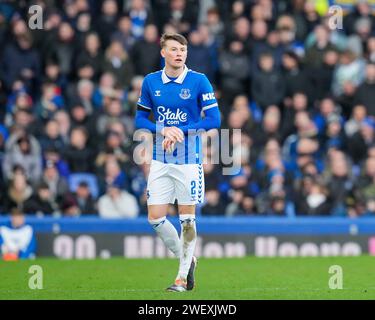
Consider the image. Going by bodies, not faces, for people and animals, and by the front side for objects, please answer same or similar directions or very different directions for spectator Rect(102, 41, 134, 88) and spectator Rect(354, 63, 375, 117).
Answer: same or similar directions

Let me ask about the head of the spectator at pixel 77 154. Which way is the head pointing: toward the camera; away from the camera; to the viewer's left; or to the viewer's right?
toward the camera

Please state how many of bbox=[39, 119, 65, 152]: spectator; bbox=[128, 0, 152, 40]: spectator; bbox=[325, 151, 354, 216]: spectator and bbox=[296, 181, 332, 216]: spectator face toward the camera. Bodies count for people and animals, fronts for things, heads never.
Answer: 4

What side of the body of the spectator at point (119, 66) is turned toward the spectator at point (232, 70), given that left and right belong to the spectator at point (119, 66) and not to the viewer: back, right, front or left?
left

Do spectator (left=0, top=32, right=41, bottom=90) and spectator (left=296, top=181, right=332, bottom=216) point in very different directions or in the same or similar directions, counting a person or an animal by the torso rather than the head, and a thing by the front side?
same or similar directions

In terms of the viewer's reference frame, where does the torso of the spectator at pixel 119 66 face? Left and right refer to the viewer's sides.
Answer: facing the viewer

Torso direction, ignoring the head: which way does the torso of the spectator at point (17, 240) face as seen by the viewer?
toward the camera

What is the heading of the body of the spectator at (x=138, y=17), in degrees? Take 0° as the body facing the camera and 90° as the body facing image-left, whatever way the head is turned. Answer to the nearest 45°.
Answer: approximately 0°

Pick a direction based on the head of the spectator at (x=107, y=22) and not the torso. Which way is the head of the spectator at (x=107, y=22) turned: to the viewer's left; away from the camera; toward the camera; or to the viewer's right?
toward the camera

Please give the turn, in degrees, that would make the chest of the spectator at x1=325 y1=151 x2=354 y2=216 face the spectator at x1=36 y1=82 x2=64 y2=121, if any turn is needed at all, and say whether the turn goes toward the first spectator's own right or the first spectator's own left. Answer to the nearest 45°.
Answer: approximately 90° to the first spectator's own right

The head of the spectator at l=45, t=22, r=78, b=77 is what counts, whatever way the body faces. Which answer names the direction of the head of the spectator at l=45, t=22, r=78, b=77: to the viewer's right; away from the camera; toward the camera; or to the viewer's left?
toward the camera
